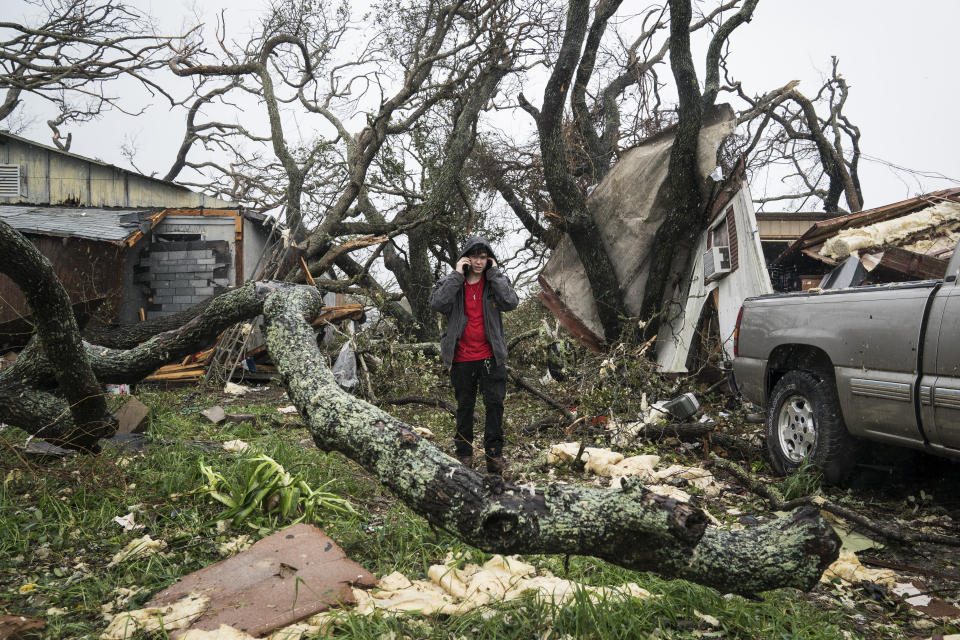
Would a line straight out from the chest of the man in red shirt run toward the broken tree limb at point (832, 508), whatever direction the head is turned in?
no

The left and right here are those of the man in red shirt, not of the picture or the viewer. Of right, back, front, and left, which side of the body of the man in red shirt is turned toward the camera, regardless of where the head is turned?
front

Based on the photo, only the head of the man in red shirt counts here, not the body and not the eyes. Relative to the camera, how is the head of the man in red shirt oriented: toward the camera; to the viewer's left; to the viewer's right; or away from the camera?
toward the camera

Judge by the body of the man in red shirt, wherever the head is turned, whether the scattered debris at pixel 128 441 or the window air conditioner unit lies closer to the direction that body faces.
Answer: the scattered debris

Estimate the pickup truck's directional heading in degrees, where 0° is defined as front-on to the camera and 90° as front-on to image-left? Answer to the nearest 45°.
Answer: approximately 315°

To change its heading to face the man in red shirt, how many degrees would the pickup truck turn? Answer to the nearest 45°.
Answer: approximately 135° to its right

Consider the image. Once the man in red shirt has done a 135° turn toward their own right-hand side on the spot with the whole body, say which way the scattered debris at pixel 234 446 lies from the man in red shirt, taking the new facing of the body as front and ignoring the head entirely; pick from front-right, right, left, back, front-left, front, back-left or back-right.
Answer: front-left

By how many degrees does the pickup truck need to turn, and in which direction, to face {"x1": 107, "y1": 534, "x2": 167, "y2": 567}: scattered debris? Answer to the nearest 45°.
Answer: approximately 90° to its right

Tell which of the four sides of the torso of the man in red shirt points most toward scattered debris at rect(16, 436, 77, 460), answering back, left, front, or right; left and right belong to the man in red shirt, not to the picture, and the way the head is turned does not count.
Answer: right

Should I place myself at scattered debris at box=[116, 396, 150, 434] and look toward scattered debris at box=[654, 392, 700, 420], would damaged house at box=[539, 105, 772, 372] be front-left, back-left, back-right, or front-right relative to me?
front-left

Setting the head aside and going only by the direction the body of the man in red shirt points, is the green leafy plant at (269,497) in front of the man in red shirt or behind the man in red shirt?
in front

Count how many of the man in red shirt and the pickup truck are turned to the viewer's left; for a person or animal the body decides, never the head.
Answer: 0

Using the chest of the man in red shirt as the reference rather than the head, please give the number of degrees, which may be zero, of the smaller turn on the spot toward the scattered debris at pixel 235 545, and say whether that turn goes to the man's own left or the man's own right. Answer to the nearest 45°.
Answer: approximately 45° to the man's own right
